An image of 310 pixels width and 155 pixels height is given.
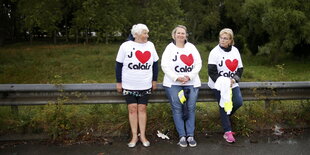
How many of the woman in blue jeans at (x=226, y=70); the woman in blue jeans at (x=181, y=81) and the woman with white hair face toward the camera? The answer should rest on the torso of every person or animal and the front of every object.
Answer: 3

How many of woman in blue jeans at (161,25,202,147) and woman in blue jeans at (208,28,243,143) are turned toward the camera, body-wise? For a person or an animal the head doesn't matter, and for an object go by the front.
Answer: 2

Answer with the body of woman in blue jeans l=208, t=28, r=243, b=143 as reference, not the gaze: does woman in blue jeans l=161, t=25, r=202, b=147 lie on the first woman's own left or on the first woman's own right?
on the first woman's own right

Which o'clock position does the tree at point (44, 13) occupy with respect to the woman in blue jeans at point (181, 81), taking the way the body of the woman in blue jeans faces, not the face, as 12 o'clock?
The tree is roughly at 5 o'clock from the woman in blue jeans.

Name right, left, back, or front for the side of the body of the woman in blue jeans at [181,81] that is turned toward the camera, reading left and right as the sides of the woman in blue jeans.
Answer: front

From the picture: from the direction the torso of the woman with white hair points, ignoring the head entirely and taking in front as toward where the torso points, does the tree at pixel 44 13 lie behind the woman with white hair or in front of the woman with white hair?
behind

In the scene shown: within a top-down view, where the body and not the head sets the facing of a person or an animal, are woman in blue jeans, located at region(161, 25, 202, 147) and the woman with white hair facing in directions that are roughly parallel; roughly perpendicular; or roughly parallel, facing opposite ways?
roughly parallel

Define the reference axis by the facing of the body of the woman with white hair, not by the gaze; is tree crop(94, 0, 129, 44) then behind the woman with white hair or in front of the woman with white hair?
behind

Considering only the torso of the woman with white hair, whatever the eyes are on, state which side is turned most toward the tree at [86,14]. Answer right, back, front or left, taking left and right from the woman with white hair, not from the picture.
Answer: back

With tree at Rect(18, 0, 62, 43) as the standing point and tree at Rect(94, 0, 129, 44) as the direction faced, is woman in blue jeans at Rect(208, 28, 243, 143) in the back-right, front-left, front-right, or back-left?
front-right

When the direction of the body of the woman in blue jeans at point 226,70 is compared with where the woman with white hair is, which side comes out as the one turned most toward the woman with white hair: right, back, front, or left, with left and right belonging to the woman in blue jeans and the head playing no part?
right

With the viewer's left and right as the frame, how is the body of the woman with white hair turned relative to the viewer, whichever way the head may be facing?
facing the viewer

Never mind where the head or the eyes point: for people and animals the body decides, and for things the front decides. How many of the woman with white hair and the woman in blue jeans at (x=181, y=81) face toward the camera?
2

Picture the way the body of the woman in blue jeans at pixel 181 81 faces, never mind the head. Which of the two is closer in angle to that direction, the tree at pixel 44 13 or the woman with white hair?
the woman with white hair
